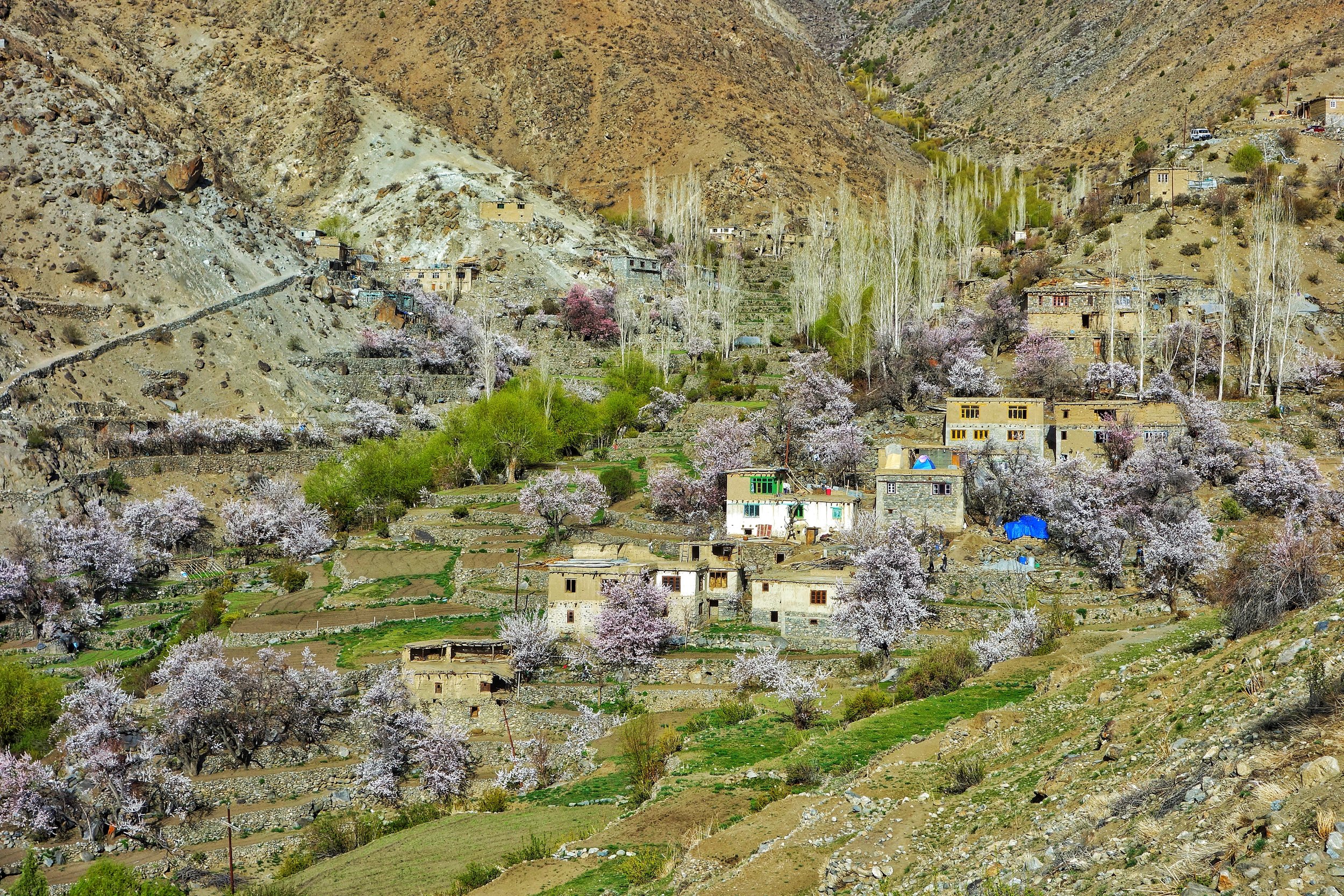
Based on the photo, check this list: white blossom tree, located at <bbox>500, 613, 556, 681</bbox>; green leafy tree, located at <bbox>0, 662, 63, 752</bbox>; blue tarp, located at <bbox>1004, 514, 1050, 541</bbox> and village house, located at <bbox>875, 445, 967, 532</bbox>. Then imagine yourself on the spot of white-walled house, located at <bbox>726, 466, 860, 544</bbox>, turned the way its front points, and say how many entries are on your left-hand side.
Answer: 2

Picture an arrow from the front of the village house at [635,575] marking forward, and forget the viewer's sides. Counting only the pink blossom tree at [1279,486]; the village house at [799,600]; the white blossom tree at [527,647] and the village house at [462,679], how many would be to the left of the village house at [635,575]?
2

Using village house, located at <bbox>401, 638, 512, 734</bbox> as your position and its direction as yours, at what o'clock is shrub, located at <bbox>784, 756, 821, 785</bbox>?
The shrub is roughly at 11 o'clock from the village house.

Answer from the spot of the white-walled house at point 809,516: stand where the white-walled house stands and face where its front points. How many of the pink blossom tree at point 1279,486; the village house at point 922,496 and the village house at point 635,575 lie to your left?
2

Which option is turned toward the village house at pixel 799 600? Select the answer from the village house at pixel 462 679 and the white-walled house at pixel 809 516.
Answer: the white-walled house

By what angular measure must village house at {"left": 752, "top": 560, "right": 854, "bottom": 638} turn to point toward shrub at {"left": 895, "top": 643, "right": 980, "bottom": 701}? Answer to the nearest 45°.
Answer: approximately 45° to its left

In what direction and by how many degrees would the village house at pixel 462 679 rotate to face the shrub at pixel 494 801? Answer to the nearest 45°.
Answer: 0° — it already faces it

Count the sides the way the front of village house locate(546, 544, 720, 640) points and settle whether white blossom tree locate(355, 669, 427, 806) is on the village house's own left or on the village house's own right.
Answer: on the village house's own right

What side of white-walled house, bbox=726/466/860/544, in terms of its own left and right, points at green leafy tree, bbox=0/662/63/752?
right
